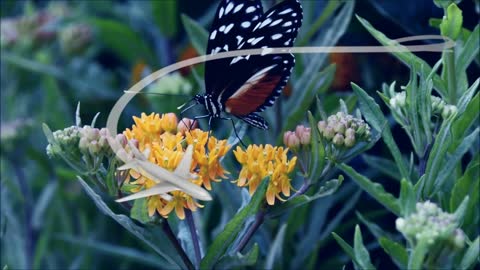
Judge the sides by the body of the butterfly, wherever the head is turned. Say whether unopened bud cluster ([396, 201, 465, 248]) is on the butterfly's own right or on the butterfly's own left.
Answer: on the butterfly's own left

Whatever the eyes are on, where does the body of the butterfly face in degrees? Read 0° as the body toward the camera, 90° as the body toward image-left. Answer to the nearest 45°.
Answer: approximately 90°

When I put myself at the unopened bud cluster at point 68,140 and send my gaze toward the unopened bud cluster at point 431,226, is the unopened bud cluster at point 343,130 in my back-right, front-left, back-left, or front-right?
front-left
